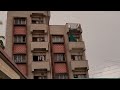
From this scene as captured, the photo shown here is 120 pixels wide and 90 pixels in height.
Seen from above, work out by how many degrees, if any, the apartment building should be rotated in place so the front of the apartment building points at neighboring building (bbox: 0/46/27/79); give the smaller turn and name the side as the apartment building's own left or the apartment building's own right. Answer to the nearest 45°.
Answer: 0° — it already faces it

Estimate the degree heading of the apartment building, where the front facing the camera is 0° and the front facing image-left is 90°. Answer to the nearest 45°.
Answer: approximately 0°
